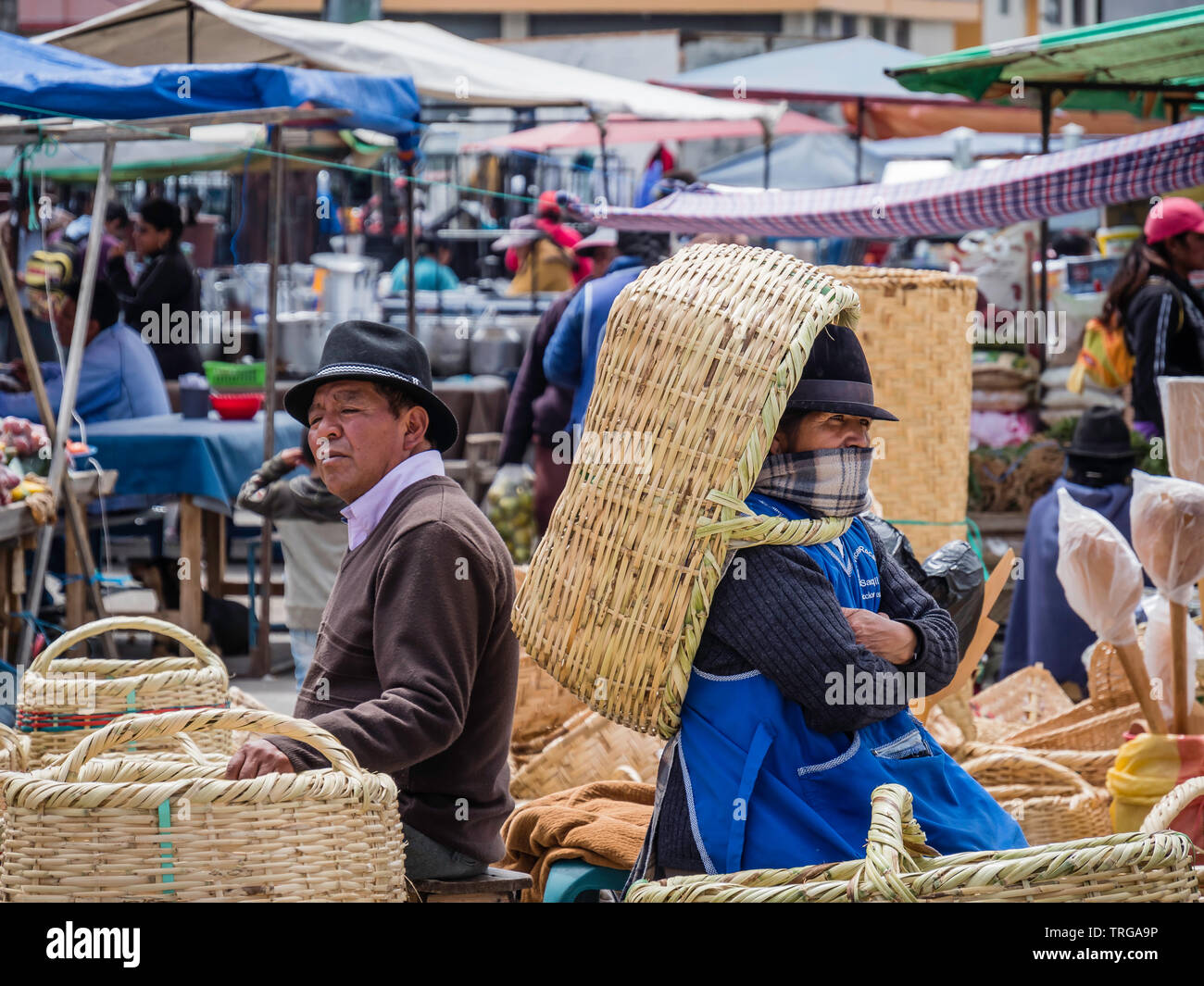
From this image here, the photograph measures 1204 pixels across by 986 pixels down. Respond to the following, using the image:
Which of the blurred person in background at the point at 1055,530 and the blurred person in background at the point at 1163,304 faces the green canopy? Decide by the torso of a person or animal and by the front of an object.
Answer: the blurred person in background at the point at 1055,530

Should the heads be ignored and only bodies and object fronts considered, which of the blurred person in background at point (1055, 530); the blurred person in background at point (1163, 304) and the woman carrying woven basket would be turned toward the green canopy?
the blurred person in background at point (1055, 530)

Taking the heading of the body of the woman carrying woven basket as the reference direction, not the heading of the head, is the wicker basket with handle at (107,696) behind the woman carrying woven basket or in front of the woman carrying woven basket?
behind

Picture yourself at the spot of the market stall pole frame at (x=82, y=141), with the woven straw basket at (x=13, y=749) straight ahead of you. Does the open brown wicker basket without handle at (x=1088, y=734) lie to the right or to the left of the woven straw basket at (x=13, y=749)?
left

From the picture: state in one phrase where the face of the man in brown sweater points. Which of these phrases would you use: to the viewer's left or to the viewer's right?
to the viewer's left

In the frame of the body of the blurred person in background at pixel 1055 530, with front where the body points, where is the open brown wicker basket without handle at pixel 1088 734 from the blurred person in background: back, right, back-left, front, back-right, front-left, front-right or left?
back

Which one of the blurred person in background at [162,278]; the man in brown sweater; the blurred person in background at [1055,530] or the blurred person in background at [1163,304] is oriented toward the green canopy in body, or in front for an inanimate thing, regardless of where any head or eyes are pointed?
the blurred person in background at [1055,530]

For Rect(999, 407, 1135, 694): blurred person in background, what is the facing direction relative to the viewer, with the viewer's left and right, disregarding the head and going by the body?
facing away from the viewer

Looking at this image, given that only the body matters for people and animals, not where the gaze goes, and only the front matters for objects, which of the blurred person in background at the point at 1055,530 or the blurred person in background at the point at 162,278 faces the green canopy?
the blurred person in background at the point at 1055,530

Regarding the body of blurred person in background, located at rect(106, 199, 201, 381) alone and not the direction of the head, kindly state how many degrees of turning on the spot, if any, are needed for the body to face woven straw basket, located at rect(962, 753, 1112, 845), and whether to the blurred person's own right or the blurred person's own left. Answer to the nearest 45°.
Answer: approximately 90° to the blurred person's own left
